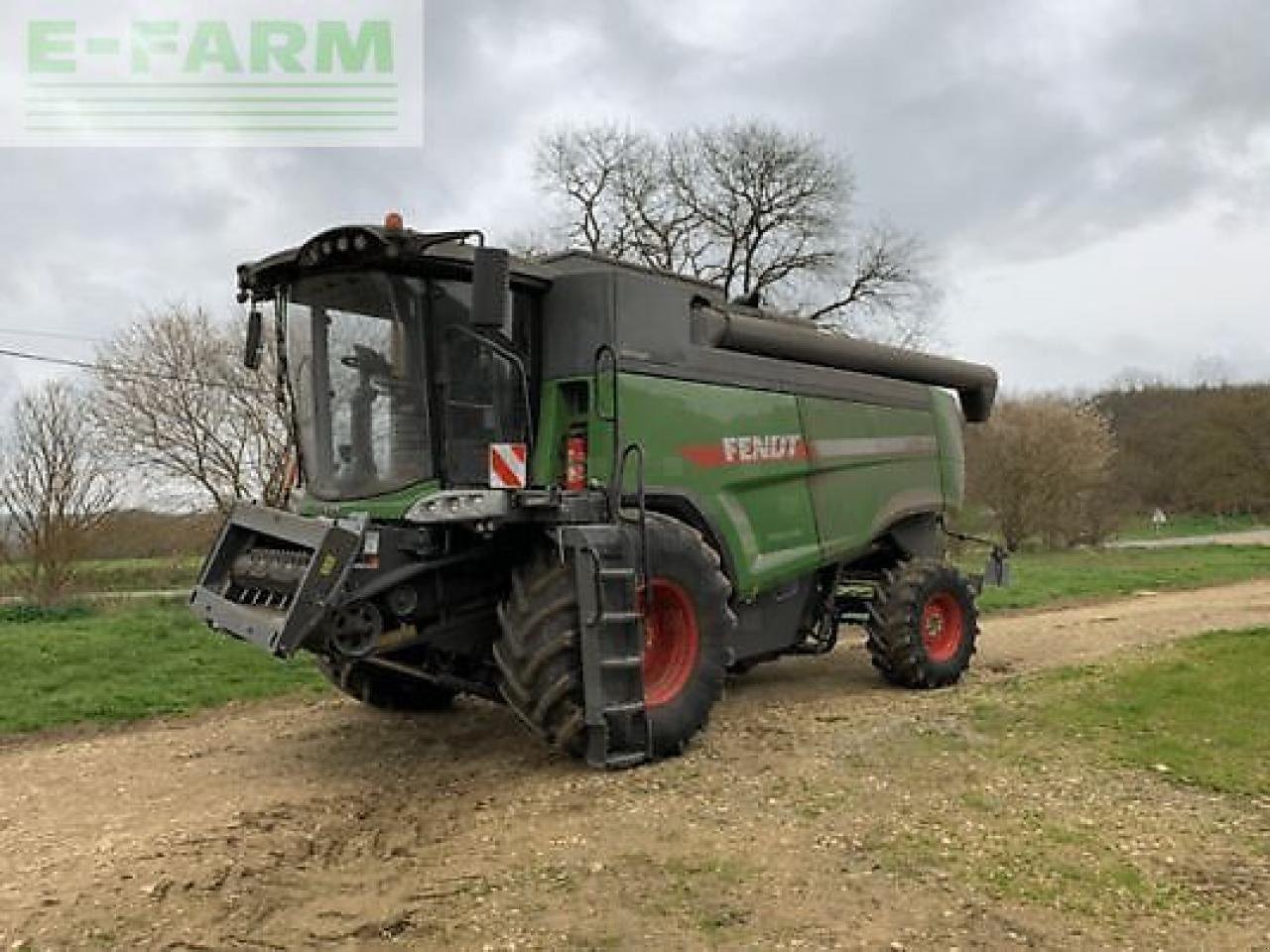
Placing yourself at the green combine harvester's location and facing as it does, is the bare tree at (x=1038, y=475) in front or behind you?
behind

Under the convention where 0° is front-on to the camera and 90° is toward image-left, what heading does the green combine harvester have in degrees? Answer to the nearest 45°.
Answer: approximately 45°

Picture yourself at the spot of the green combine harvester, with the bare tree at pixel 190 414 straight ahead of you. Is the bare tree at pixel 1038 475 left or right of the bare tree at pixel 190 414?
right

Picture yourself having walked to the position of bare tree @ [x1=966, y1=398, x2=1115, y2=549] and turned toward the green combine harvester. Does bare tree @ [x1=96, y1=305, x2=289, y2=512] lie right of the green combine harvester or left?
right
